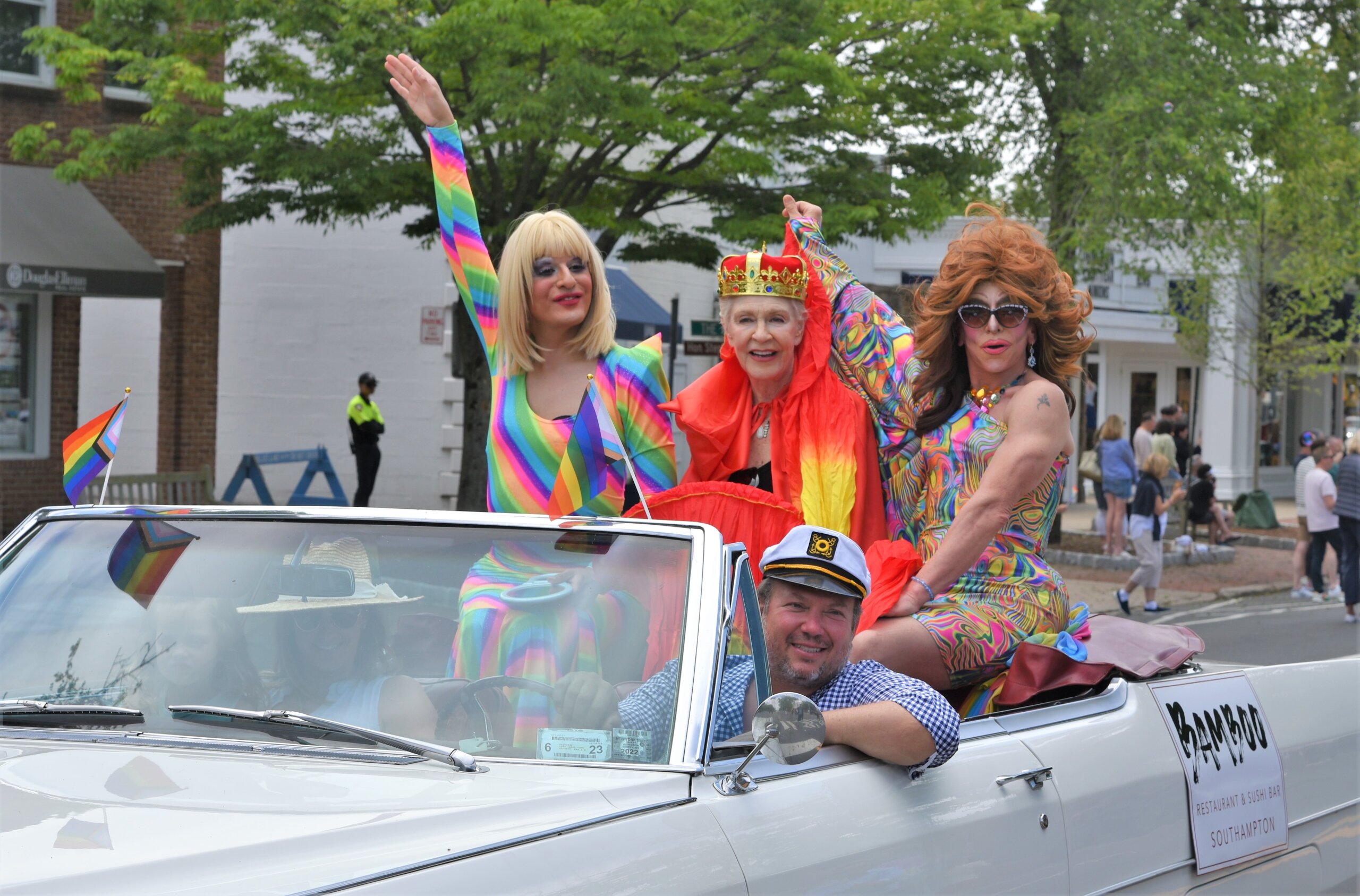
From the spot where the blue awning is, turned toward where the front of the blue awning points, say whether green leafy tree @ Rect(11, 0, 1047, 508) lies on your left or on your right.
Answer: on your right

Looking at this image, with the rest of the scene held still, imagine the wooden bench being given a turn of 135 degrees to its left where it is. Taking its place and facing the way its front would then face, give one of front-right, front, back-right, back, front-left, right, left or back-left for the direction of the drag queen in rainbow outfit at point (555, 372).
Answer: back-right

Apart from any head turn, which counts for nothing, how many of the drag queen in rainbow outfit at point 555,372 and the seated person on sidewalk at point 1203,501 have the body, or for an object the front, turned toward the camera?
1

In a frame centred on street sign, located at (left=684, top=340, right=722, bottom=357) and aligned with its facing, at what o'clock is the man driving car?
The man driving car is roughly at 12 o'clock from the street sign.

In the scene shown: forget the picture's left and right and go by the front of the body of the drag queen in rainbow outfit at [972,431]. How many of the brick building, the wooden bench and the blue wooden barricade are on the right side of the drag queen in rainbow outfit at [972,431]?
3

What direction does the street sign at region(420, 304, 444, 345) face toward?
toward the camera

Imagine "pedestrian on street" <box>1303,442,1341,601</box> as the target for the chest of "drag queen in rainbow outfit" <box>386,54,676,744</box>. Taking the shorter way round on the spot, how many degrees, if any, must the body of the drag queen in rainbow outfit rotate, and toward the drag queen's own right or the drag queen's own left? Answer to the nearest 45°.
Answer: approximately 135° to the drag queen's own left

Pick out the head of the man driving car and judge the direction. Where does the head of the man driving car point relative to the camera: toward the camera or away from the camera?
toward the camera

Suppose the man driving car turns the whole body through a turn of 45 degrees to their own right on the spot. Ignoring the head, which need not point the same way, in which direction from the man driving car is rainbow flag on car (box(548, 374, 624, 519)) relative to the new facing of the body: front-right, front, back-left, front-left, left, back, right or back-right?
front-right
